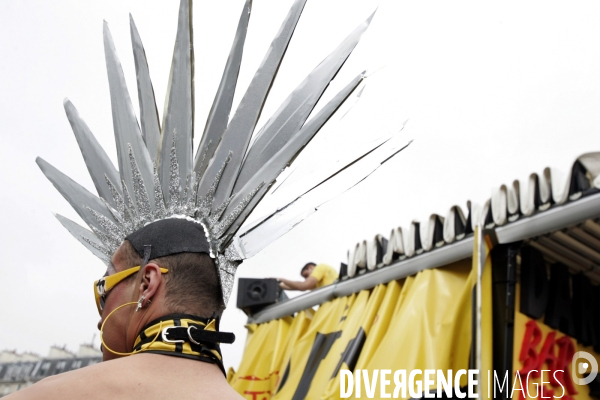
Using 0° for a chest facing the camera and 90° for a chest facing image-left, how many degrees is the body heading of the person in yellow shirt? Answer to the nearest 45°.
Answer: approximately 90°

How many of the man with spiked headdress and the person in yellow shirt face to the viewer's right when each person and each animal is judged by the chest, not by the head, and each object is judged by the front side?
0

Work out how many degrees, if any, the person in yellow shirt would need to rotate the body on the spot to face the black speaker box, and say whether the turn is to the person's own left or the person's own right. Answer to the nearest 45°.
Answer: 0° — they already face it

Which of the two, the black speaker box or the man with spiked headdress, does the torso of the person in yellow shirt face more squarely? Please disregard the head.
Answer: the black speaker box

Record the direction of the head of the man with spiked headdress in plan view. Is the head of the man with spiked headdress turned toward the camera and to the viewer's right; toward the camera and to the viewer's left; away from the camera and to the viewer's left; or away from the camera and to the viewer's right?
away from the camera and to the viewer's left

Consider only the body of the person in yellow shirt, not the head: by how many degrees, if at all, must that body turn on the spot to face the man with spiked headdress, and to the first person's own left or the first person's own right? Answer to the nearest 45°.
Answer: approximately 90° to the first person's own left
